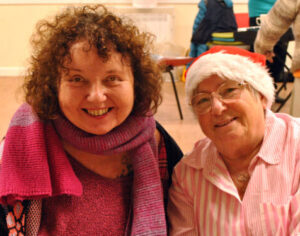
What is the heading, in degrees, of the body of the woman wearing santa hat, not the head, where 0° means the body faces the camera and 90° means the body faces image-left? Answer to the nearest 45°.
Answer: approximately 0°

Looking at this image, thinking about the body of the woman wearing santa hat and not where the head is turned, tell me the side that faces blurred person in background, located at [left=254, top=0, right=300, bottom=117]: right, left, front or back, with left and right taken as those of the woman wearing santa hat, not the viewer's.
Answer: back

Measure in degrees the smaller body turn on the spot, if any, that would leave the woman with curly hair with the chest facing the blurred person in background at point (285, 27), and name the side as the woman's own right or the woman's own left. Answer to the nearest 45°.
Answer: approximately 135° to the woman's own left
